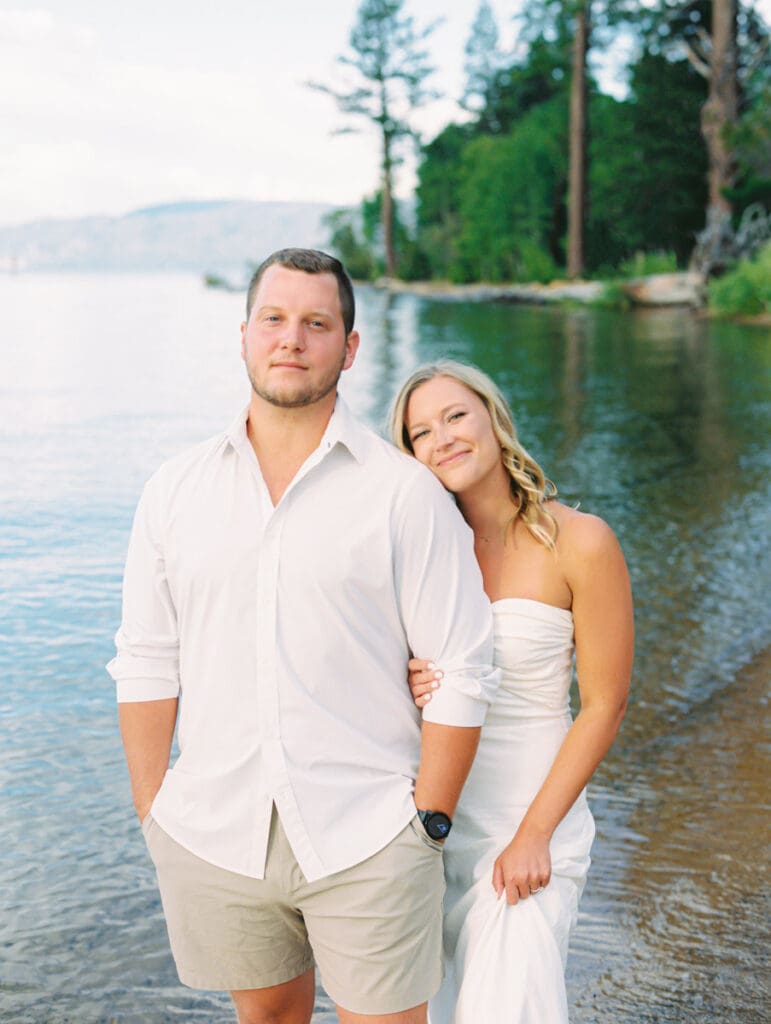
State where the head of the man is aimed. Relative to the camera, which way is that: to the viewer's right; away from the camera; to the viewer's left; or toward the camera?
toward the camera

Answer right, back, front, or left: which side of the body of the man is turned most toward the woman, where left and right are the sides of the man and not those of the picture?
left

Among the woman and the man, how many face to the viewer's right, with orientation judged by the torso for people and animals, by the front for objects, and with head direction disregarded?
0

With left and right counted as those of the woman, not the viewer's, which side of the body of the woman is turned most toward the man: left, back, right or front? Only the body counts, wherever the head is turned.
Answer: front

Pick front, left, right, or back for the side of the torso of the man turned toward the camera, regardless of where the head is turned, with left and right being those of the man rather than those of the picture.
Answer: front

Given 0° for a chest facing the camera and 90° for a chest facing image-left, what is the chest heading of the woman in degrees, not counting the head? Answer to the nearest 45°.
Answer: approximately 45°
